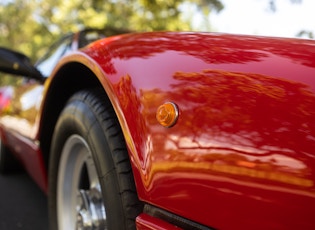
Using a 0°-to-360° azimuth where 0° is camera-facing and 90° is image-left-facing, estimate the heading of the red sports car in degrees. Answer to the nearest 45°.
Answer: approximately 315°
